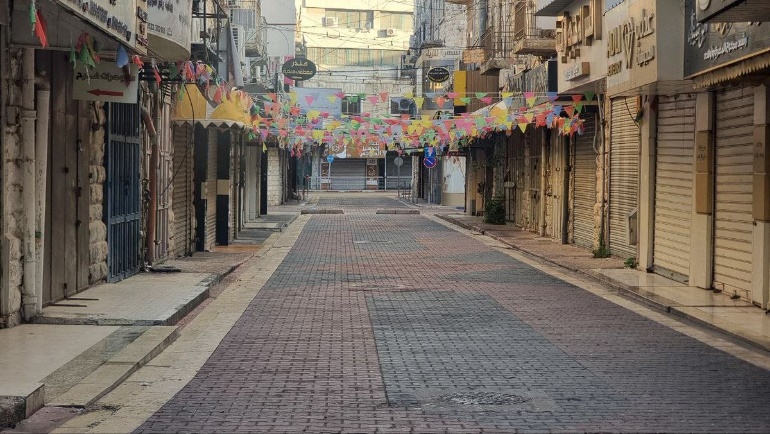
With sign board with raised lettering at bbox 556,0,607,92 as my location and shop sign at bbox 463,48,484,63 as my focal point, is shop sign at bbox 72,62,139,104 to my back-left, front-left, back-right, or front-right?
back-left

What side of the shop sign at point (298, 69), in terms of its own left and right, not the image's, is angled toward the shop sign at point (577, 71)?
front

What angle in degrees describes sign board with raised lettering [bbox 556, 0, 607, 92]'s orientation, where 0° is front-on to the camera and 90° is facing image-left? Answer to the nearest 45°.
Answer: approximately 45°

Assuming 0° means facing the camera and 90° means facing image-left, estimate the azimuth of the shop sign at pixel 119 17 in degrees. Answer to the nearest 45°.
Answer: approximately 315°

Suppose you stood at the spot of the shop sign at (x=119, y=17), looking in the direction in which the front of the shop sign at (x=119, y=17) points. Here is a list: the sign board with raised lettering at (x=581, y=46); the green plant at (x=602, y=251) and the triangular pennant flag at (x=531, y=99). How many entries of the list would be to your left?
3

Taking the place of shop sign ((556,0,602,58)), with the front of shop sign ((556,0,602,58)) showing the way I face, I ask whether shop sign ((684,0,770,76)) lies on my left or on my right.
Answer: on my left

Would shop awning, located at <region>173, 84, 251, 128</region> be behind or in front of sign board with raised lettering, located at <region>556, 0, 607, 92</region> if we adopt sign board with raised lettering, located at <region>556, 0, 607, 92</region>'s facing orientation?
in front

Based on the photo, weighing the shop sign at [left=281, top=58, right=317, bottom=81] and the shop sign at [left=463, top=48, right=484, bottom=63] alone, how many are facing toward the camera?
2

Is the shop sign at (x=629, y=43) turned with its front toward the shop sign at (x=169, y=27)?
yes

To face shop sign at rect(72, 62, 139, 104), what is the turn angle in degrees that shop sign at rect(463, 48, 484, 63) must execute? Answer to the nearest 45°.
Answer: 0° — it already faces it

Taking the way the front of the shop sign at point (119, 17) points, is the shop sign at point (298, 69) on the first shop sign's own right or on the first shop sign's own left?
on the first shop sign's own left

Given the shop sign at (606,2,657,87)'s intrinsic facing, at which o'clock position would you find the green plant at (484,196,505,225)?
The green plant is roughly at 4 o'clock from the shop sign.

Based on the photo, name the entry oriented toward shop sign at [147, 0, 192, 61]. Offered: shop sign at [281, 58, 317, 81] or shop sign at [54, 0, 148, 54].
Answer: shop sign at [281, 58, 317, 81]

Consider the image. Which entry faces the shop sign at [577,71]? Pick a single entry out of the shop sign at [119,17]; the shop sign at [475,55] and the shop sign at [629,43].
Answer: the shop sign at [475,55]

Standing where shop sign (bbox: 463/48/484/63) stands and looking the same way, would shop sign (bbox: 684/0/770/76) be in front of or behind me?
in front

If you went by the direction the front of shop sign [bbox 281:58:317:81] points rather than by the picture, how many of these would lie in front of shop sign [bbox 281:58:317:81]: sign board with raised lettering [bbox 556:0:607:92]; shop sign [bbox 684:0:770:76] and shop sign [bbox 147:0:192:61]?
3
